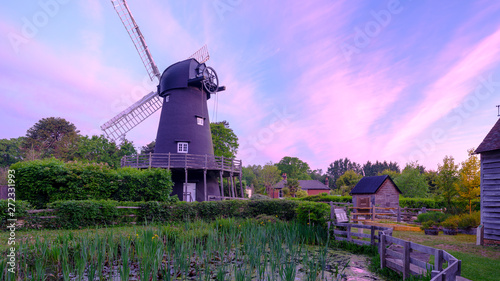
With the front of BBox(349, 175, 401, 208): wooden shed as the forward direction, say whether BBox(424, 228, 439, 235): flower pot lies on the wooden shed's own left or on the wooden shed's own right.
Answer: on the wooden shed's own left

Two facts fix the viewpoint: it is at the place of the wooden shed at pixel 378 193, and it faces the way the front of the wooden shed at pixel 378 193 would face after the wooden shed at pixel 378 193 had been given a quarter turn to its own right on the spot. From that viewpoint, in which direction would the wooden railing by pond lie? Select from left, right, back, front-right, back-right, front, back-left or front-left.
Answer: back-left

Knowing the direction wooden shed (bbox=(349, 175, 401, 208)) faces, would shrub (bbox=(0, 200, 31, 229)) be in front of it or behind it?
in front

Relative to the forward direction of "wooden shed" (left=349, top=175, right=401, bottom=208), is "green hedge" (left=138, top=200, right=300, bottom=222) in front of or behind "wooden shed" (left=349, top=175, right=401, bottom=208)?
in front

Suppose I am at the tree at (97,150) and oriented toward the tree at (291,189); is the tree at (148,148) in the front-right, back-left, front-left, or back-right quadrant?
front-left

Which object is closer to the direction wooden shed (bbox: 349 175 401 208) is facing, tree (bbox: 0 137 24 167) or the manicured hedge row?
the manicured hedge row

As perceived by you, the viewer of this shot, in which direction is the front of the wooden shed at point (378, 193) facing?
facing the viewer and to the left of the viewer

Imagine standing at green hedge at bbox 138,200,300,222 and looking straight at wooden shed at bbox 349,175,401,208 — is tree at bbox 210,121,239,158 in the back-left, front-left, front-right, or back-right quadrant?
front-left

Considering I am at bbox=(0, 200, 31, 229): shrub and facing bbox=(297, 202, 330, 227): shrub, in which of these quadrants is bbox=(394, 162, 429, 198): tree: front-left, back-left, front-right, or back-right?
front-left

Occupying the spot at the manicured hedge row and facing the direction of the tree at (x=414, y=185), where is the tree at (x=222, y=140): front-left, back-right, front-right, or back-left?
front-left
